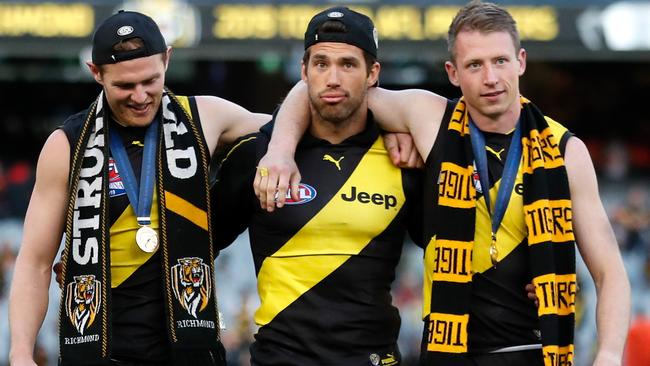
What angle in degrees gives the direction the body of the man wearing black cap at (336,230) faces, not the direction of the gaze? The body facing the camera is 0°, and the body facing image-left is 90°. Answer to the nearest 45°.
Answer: approximately 0°

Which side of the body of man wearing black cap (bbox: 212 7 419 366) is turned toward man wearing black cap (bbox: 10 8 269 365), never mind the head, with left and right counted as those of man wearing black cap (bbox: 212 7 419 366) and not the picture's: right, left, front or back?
right

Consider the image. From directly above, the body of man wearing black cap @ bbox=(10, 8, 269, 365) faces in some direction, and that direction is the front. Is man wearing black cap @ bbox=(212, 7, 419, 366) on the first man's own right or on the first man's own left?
on the first man's own left

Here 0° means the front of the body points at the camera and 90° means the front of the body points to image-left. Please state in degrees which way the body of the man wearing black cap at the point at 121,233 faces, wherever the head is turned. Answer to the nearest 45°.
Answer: approximately 0°

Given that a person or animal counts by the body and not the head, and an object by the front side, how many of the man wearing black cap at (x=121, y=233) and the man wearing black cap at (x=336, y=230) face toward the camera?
2
